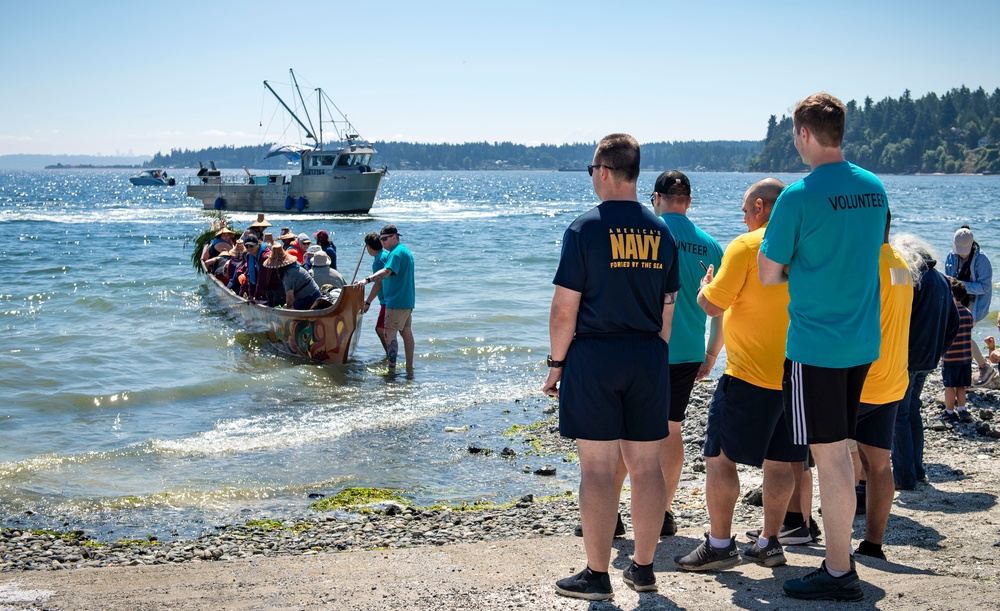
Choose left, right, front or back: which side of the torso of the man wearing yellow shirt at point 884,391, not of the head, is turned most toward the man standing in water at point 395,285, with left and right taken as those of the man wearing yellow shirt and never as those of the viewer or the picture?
front

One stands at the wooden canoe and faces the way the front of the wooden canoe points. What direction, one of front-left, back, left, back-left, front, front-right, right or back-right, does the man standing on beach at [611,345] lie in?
front-right

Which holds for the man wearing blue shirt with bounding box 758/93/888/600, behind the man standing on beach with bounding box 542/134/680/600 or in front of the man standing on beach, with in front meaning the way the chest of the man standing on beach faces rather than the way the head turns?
behind

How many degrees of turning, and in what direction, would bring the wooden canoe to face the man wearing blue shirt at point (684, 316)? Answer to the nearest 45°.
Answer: approximately 45° to its right

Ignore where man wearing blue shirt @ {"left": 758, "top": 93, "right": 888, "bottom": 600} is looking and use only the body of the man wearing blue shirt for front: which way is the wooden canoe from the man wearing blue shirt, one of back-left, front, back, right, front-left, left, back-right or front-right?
front

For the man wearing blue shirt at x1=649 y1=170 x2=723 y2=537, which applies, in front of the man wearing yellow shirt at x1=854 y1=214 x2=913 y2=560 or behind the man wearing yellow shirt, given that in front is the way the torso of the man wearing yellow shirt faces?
in front

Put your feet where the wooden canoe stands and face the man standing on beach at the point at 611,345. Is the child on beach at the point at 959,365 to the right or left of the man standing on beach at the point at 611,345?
left

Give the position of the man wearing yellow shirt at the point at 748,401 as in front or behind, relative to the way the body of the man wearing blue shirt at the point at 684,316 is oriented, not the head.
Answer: behind

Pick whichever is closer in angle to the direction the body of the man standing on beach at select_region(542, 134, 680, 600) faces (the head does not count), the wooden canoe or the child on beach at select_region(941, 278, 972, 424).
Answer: the wooden canoe

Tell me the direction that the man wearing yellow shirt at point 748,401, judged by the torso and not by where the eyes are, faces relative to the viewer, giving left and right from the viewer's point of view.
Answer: facing away from the viewer and to the left of the viewer

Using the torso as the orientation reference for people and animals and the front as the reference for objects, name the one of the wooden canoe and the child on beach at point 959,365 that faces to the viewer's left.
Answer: the child on beach

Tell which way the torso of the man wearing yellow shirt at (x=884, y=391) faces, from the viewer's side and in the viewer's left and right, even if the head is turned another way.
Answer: facing away from the viewer and to the left of the viewer

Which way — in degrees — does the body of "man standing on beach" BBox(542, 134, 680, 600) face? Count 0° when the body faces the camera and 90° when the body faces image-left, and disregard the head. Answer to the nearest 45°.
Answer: approximately 135°

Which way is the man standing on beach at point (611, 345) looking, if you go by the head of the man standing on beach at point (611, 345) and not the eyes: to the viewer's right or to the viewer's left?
to the viewer's left

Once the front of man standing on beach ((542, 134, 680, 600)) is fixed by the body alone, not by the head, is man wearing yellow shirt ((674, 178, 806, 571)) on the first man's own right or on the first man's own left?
on the first man's own right
